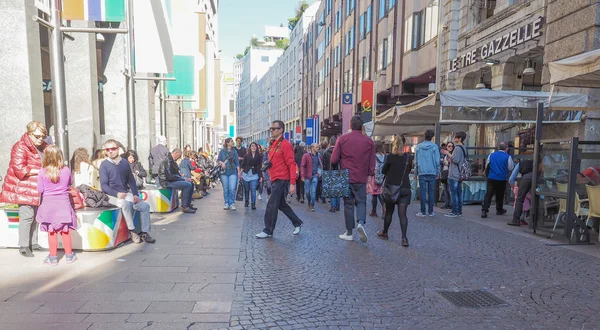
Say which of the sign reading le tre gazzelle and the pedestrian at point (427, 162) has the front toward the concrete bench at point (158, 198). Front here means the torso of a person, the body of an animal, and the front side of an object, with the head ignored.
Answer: the sign reading le tre gazzelle

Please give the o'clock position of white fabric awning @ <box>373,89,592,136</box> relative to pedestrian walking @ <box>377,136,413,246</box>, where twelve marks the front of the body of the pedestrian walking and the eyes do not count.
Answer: The white fabric awning is roughly at 1 o'clock from the pedestrian walking.

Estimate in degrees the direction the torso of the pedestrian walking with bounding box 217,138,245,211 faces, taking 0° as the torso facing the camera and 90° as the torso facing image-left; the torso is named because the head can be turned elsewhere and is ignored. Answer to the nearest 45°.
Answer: approximately 0°

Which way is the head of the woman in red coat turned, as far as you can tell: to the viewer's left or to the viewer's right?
to the viewer's right

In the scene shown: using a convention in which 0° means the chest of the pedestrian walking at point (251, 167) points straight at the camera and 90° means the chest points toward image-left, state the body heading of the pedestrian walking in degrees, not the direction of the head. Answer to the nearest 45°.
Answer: approximately 0°

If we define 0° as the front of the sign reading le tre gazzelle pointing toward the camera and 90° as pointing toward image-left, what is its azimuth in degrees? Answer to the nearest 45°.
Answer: approximately 45°

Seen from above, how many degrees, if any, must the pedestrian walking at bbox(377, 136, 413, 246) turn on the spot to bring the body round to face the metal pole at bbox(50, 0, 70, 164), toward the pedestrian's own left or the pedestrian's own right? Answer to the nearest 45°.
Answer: approximately 90° to the pedestrian's own left

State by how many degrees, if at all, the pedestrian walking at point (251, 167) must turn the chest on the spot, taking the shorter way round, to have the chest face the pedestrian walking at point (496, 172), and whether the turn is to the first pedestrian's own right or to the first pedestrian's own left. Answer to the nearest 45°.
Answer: approximately 90° to the first pedestrian's own left

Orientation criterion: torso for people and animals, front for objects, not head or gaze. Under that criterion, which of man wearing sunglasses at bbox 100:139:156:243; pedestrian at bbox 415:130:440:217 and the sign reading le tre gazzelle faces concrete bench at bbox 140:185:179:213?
the sign reading le tre gazzelle
